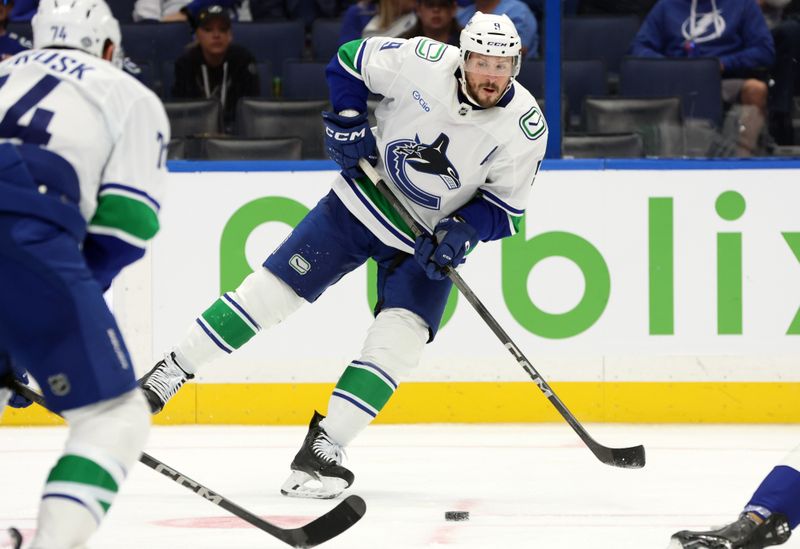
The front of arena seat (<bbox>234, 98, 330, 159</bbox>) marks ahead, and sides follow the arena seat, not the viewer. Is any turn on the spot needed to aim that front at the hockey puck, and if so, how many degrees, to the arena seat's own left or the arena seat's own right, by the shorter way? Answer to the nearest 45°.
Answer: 0° — it already faces it

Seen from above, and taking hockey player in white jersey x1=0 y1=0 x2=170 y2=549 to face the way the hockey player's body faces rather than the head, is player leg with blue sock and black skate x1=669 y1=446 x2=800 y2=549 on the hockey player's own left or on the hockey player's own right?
on the hockey player's own right

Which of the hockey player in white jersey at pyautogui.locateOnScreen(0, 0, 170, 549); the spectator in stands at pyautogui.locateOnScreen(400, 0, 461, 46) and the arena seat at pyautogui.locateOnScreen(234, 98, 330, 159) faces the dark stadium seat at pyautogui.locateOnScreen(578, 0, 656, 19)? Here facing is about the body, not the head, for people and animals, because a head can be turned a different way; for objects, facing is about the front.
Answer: the hockey player in white jersey

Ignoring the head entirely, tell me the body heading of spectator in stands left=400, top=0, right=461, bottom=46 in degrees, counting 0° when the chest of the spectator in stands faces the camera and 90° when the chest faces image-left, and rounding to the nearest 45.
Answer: approximately 0°

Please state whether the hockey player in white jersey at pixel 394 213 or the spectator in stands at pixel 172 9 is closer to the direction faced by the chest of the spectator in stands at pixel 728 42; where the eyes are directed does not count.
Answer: the hockey player in white jersey

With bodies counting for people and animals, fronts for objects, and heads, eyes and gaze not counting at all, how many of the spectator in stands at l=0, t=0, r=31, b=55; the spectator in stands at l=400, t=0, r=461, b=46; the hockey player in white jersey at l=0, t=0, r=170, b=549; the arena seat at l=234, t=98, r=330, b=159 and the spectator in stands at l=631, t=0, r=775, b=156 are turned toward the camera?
4

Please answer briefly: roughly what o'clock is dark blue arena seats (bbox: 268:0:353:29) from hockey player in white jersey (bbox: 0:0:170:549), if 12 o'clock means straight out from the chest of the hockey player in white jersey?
The dark blue arena seats is roughly at 11 o'clock from the hockey player in white jersey.
